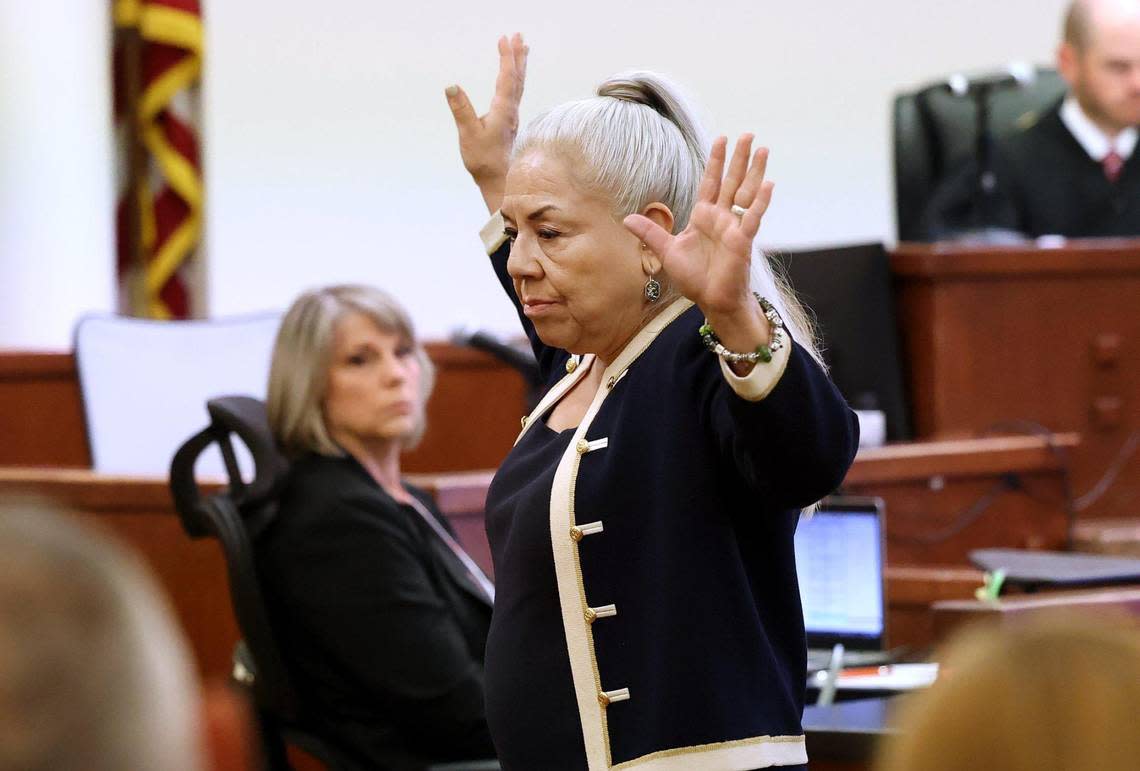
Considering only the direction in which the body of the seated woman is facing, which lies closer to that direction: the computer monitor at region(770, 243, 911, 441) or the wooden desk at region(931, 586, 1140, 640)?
the wooden desk

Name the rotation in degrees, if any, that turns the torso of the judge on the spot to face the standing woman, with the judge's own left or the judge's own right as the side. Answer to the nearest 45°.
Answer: approximately 45° to the judge's own right

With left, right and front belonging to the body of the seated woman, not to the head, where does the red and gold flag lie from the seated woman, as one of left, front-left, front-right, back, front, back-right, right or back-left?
left

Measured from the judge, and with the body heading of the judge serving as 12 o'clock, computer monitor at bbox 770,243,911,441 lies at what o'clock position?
The computer monitor is roughly at 3 o'clock from the judge.

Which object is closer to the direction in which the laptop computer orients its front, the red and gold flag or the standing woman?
the standing woman

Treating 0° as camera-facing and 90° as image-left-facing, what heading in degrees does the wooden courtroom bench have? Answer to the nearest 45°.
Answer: approximately 0°

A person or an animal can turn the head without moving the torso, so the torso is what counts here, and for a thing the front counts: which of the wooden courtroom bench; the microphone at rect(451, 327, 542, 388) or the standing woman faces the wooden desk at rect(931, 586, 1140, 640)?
the wooden courtroom bench

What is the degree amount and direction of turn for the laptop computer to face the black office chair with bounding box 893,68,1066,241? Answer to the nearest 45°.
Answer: approximately 180°

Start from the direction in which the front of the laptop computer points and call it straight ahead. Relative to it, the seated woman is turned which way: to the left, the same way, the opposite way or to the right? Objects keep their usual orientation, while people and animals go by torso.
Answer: to the left

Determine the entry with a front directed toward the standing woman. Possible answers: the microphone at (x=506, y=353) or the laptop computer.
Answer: the laptop computer

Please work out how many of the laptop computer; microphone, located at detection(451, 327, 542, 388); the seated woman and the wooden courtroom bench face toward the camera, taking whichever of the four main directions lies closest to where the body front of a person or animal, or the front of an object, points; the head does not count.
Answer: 2

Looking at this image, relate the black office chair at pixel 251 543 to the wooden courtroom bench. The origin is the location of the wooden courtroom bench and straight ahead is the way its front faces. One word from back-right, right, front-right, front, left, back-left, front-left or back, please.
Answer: front-right

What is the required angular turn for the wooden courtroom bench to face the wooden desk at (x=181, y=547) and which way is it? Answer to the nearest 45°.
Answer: approximately 45° to its right

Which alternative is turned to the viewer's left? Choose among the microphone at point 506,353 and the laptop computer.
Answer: the microphone
